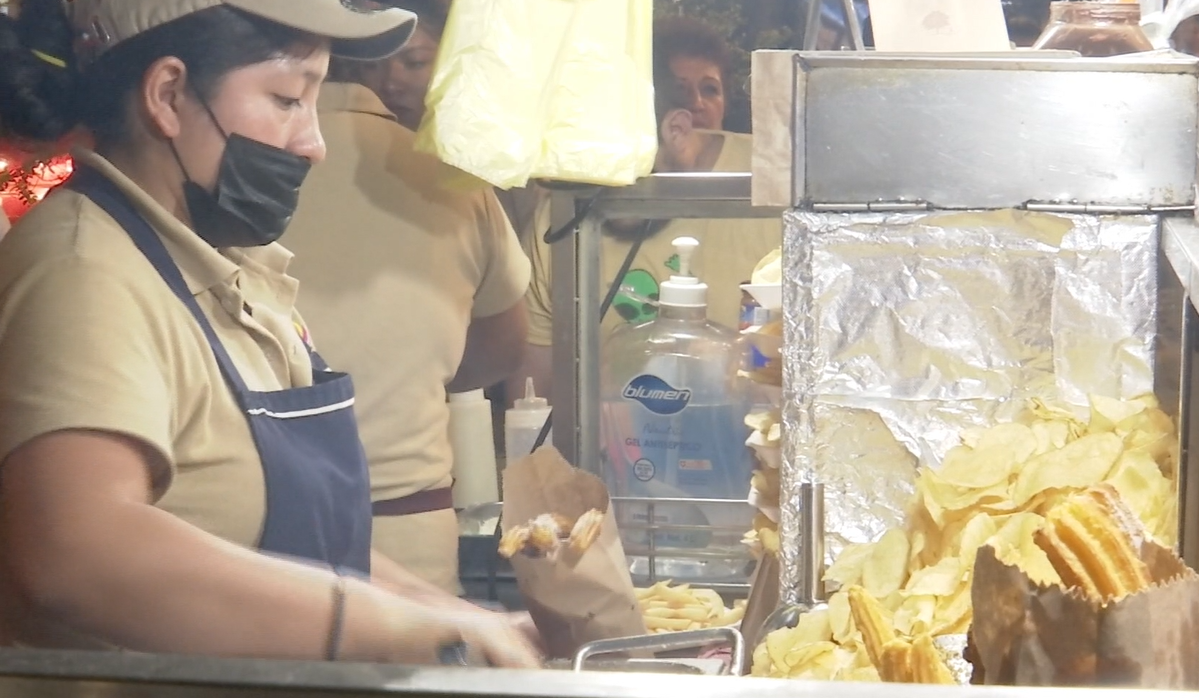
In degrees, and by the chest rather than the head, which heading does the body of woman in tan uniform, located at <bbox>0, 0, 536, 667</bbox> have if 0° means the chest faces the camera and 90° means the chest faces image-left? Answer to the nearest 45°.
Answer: approximately 315°

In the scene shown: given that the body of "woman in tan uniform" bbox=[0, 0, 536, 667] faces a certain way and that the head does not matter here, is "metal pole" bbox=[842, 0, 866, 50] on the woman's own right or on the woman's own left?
on the woman's own left

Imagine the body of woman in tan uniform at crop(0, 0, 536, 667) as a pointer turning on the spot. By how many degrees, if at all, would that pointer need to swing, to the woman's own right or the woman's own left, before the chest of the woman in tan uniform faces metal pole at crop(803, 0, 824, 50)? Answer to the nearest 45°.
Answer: approximately 45° to the woman's own left

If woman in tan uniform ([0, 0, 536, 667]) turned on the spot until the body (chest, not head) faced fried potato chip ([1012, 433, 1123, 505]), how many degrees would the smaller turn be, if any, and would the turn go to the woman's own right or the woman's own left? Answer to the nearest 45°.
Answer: approximately 45° to the woman's own left

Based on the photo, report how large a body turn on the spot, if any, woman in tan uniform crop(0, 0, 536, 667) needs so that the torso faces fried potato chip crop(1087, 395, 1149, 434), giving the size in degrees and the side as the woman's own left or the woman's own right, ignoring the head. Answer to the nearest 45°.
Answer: approximately 45° to the woman's own left

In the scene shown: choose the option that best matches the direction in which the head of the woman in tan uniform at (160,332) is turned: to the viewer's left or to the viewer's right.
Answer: to the viewer's right

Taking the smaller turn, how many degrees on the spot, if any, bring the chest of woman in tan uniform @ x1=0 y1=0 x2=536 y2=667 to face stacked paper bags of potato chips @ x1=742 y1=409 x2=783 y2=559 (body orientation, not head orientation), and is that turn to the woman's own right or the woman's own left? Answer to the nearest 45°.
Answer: approximately 45° to the woman's own left
